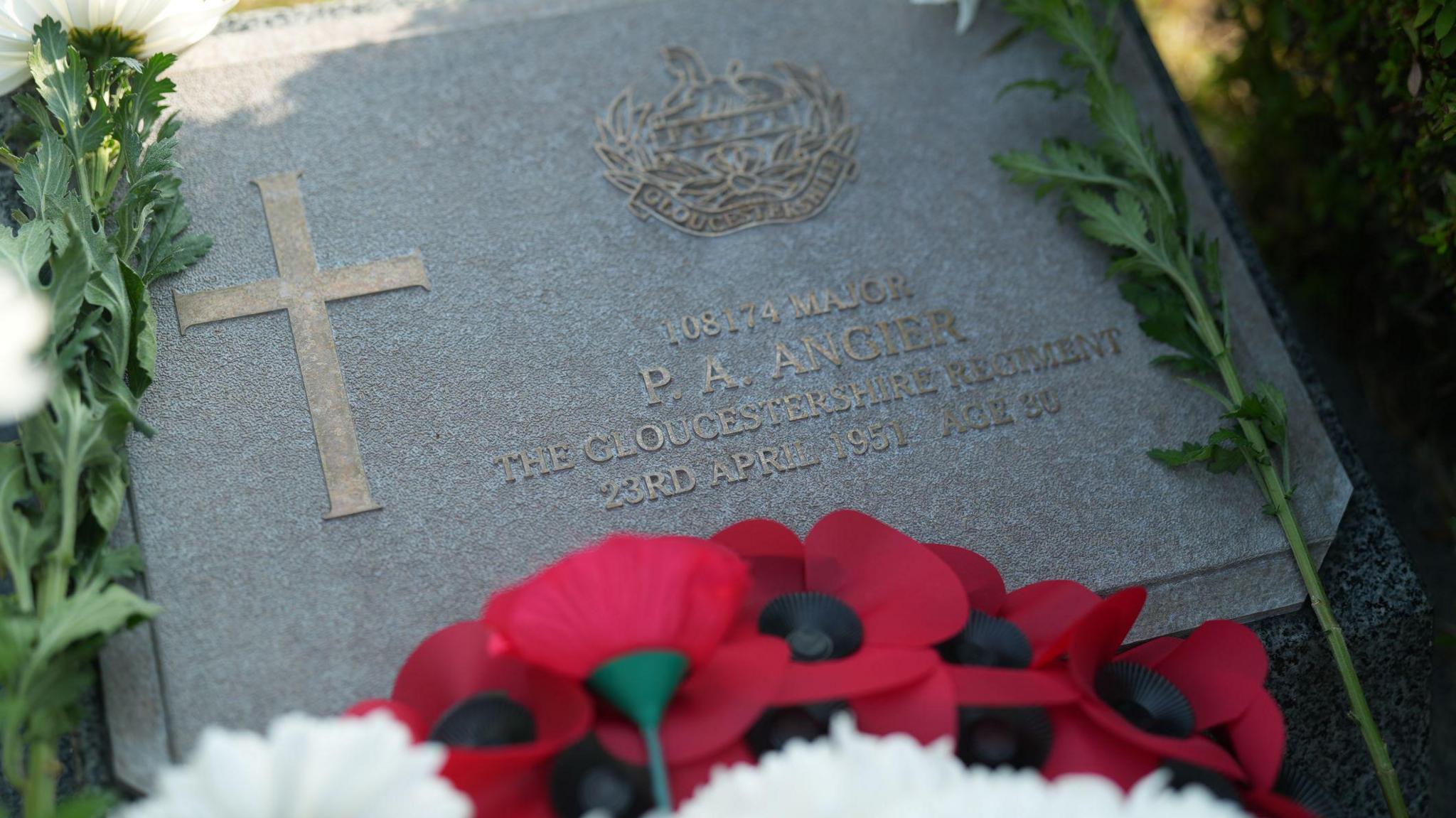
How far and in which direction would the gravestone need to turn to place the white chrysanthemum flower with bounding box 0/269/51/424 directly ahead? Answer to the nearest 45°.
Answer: approximately 45° to its right

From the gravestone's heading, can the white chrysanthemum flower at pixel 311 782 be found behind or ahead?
ahead

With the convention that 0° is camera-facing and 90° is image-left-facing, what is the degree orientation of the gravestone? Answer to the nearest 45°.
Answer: approximately 0°

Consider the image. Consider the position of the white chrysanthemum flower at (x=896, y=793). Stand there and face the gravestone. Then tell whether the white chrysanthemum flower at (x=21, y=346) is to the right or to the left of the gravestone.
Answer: left

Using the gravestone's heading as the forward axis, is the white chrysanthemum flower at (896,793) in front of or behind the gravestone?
in front
